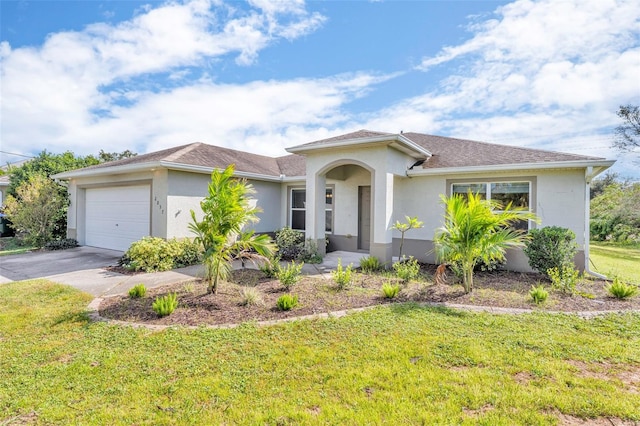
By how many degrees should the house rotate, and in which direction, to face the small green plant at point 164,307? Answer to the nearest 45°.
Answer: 0° — it already faces it

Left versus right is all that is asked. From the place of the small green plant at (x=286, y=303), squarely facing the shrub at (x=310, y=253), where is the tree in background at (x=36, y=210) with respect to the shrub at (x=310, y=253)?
left

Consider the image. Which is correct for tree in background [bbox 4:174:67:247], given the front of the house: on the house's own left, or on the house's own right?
on the house's own right

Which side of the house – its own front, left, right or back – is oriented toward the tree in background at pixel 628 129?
back

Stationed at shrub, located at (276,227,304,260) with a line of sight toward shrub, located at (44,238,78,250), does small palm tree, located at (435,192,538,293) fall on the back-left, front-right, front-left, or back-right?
back-left

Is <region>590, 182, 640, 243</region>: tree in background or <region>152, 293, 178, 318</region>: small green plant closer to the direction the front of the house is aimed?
the small green plant

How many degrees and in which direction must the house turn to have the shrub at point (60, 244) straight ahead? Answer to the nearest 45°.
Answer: approximately 45° to its right

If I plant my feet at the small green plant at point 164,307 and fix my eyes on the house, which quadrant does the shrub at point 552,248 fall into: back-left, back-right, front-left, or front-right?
front-right

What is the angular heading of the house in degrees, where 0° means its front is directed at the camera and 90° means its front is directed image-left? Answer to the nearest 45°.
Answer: approximately 45°

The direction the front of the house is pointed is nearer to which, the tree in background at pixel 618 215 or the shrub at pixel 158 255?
the shrub

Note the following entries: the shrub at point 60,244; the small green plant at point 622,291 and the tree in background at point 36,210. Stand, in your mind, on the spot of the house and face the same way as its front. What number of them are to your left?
1

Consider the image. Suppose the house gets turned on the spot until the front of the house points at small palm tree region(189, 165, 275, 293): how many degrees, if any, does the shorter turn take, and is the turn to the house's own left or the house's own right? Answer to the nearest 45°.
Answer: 0° — it already faces it
